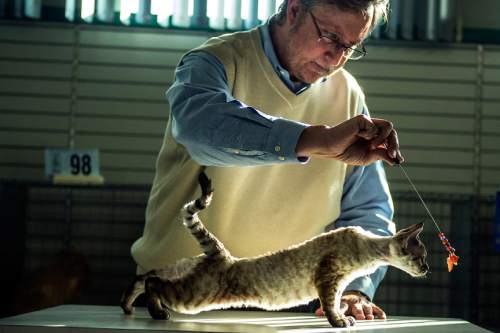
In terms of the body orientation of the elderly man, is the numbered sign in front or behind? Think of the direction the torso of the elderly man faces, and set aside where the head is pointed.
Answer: behind

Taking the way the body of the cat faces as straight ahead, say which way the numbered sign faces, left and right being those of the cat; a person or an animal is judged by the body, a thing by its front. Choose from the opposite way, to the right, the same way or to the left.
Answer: to the right

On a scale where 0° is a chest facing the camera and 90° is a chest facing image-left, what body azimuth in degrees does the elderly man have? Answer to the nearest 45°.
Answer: approximately 315°

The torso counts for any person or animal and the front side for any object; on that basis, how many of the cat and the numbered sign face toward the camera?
1

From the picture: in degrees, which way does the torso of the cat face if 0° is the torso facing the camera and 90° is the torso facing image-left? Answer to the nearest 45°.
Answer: approximately 270°
